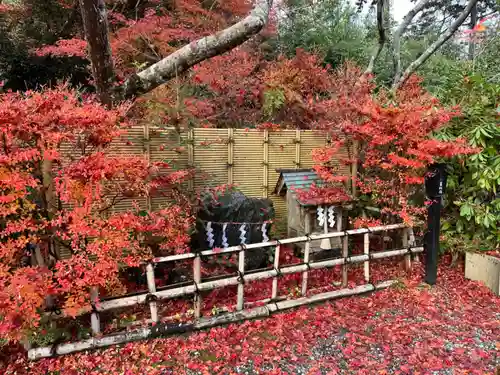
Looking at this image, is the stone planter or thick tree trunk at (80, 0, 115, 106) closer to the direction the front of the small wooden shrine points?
the stone planter

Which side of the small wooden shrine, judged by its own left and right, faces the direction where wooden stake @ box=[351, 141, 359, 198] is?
left

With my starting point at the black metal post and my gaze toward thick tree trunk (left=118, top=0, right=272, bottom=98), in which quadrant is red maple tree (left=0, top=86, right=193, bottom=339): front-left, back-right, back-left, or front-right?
front-left

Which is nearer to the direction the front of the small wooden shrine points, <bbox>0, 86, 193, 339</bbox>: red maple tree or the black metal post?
the black metal post

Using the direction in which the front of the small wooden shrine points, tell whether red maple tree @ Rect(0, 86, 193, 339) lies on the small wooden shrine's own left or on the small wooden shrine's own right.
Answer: on the small wooden shrine's own right

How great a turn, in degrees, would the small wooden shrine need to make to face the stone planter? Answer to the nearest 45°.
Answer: approximately 45° to its left

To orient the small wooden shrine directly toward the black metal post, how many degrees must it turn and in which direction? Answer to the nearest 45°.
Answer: approximately 45° to its left

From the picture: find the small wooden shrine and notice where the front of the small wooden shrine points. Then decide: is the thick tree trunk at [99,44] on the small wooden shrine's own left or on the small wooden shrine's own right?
on the small wooden shrine's own right

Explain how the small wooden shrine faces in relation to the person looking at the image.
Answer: facing the viewer and to the right of the viewer

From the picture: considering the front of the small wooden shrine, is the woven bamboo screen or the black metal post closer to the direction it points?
the black metal post

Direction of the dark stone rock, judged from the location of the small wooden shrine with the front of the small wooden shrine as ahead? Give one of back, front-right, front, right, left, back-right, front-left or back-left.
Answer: right

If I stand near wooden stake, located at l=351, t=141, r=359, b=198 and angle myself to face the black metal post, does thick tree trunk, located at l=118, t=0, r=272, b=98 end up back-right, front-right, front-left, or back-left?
back-right

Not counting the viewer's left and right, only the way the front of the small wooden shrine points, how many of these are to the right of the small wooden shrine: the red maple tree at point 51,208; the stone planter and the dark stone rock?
2
